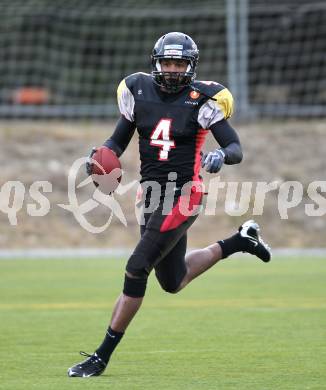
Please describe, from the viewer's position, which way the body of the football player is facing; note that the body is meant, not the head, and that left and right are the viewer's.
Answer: facing the viewer and to the left of the viewer
